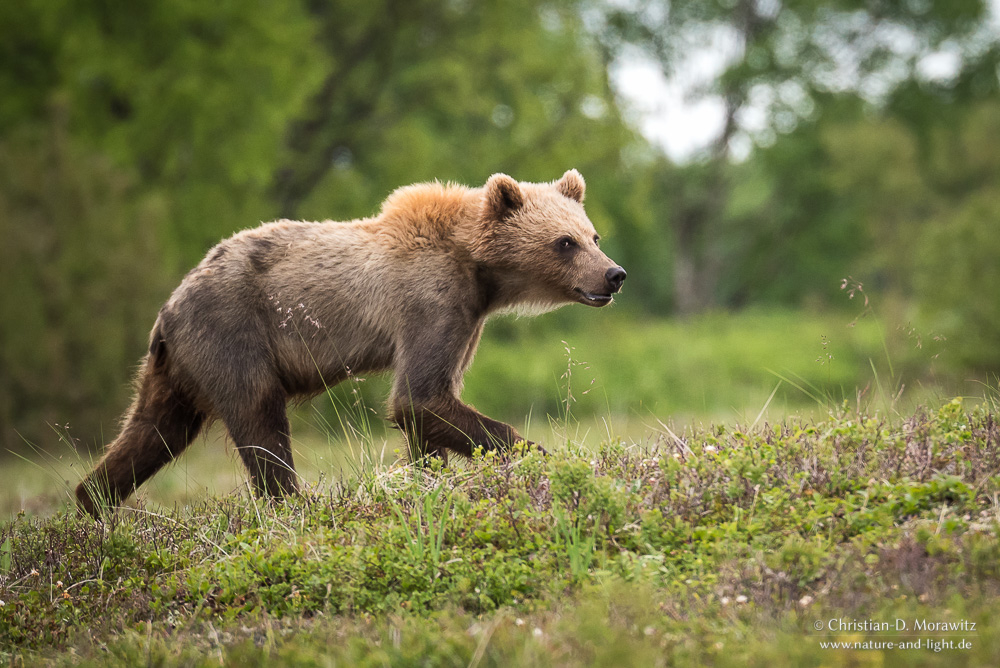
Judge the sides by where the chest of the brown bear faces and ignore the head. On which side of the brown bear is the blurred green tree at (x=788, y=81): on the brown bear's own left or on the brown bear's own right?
on the brown bear's own left

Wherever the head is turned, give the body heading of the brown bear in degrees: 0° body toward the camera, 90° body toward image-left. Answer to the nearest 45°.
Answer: approximately 270°
